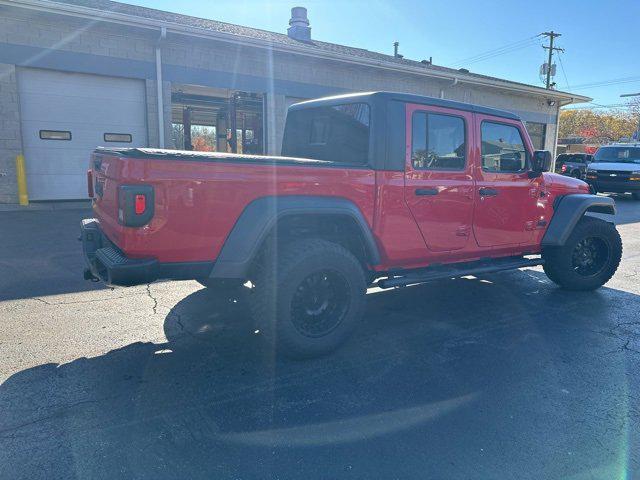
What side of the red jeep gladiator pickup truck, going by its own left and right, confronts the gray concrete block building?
left

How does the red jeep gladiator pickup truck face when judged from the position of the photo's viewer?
facing away from the viewer and to the right of the viewer

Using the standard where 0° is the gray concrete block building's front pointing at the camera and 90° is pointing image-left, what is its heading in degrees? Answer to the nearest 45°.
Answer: approximately 315°

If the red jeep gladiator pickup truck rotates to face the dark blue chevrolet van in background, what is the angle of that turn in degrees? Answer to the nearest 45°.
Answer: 0° — it already faces it

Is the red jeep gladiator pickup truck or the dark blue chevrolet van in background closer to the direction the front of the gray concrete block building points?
the red jeep gladiator pickup truck

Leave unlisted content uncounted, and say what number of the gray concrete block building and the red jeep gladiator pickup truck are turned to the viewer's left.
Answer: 0

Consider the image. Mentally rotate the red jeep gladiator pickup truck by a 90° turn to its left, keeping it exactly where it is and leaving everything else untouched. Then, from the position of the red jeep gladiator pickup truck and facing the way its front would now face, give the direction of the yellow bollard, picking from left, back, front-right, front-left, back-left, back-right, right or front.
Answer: front

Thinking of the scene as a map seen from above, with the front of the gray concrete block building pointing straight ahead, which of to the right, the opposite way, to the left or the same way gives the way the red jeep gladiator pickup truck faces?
to the left
